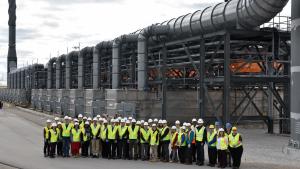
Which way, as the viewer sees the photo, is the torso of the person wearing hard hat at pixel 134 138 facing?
toward the camera

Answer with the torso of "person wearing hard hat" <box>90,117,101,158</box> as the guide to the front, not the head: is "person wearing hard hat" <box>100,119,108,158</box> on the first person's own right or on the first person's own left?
on the first person's own left

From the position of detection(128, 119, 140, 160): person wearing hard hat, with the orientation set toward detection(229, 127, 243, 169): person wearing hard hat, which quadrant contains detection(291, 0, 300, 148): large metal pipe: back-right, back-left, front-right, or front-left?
front-left

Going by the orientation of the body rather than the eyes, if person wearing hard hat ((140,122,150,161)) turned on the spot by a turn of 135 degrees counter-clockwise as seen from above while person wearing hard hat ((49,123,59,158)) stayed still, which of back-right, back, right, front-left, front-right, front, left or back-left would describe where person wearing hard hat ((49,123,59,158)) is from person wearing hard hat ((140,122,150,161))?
back-left

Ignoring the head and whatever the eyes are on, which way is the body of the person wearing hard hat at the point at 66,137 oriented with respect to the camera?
toward the camera

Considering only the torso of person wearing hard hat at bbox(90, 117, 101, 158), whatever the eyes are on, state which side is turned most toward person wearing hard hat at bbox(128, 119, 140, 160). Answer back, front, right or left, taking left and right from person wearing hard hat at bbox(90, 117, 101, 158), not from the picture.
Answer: left

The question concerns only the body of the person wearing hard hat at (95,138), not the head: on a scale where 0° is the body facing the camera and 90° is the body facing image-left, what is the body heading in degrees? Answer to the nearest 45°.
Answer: approximately 0°

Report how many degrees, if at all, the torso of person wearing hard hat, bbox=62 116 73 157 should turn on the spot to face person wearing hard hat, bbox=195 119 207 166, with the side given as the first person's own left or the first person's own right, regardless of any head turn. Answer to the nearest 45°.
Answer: approximately 45° to the first person's own left

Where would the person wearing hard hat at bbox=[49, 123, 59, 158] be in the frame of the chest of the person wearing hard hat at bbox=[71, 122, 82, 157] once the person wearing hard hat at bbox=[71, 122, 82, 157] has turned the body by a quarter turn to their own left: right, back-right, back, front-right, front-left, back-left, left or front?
back

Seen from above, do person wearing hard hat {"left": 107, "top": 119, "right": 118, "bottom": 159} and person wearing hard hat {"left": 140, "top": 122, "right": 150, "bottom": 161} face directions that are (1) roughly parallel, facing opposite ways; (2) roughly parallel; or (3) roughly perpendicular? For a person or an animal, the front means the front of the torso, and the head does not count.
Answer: roughly parallel

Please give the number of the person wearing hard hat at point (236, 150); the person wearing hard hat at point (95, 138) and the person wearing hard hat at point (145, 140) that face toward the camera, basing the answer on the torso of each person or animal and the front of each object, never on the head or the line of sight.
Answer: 3

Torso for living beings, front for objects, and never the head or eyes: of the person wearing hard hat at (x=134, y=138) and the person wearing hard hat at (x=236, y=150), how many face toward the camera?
2

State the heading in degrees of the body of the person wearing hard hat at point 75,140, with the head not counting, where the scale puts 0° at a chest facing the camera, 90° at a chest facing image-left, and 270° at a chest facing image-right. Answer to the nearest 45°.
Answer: approximately 0°

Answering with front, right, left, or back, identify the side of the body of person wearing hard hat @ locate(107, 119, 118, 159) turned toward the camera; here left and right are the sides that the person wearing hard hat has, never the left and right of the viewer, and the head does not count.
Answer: front
